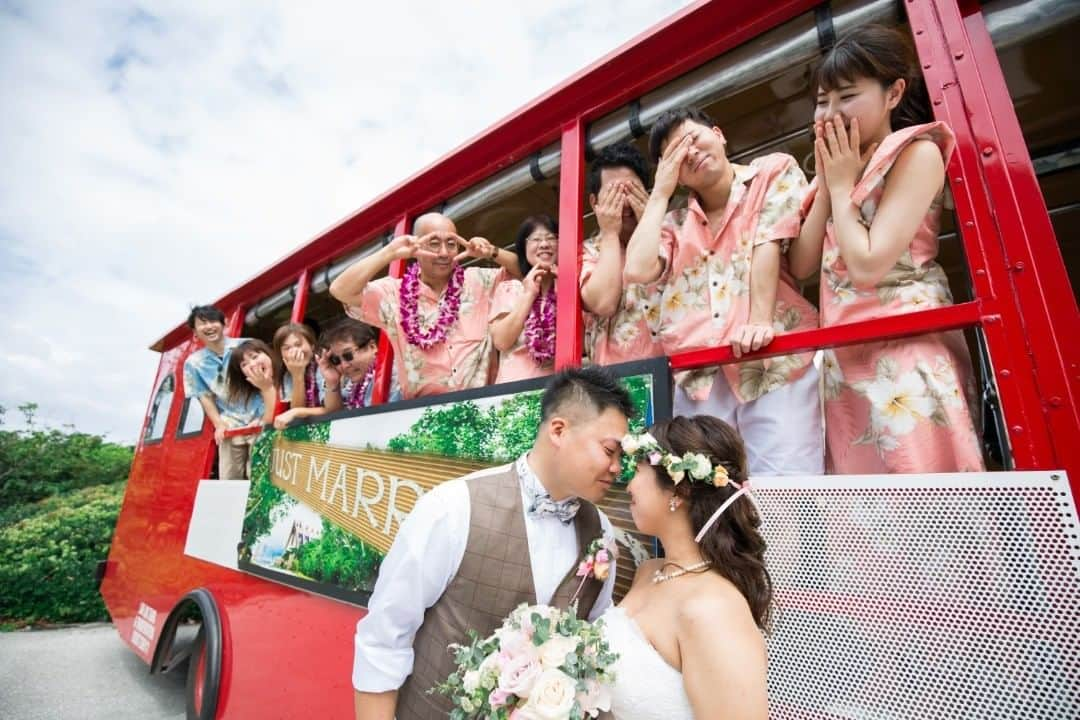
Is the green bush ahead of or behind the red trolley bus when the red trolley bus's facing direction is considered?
ahead

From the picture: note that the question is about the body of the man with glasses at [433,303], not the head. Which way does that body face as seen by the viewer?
toward the camera

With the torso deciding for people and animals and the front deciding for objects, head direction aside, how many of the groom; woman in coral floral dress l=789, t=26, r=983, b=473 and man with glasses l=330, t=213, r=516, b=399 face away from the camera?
0

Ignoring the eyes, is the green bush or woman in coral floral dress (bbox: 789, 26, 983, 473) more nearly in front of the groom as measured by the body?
the woman in coral floral dress

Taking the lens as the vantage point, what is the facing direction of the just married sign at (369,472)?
facing the viewer and to the left of the viewer

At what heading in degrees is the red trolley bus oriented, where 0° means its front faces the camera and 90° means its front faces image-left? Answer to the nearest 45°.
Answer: approximately 135°

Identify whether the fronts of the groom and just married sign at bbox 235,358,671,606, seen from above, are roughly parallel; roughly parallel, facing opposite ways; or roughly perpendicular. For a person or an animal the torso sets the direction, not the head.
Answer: roughly perpendicular

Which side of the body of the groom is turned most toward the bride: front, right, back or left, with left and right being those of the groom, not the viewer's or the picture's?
front

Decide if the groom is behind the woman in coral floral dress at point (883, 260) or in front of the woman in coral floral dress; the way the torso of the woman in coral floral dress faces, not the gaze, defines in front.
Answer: in front

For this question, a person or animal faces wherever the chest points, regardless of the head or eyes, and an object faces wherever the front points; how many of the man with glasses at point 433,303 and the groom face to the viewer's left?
0

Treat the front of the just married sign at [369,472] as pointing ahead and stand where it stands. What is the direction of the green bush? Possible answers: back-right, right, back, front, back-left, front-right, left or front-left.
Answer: right

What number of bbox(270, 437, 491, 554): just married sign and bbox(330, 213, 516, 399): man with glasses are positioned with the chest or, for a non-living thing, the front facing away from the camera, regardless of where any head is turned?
0

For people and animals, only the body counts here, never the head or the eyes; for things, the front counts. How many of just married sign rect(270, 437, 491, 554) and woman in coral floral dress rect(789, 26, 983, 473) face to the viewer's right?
0

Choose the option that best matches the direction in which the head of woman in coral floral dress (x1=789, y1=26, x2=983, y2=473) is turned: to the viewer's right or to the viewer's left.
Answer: to the viewer's left
